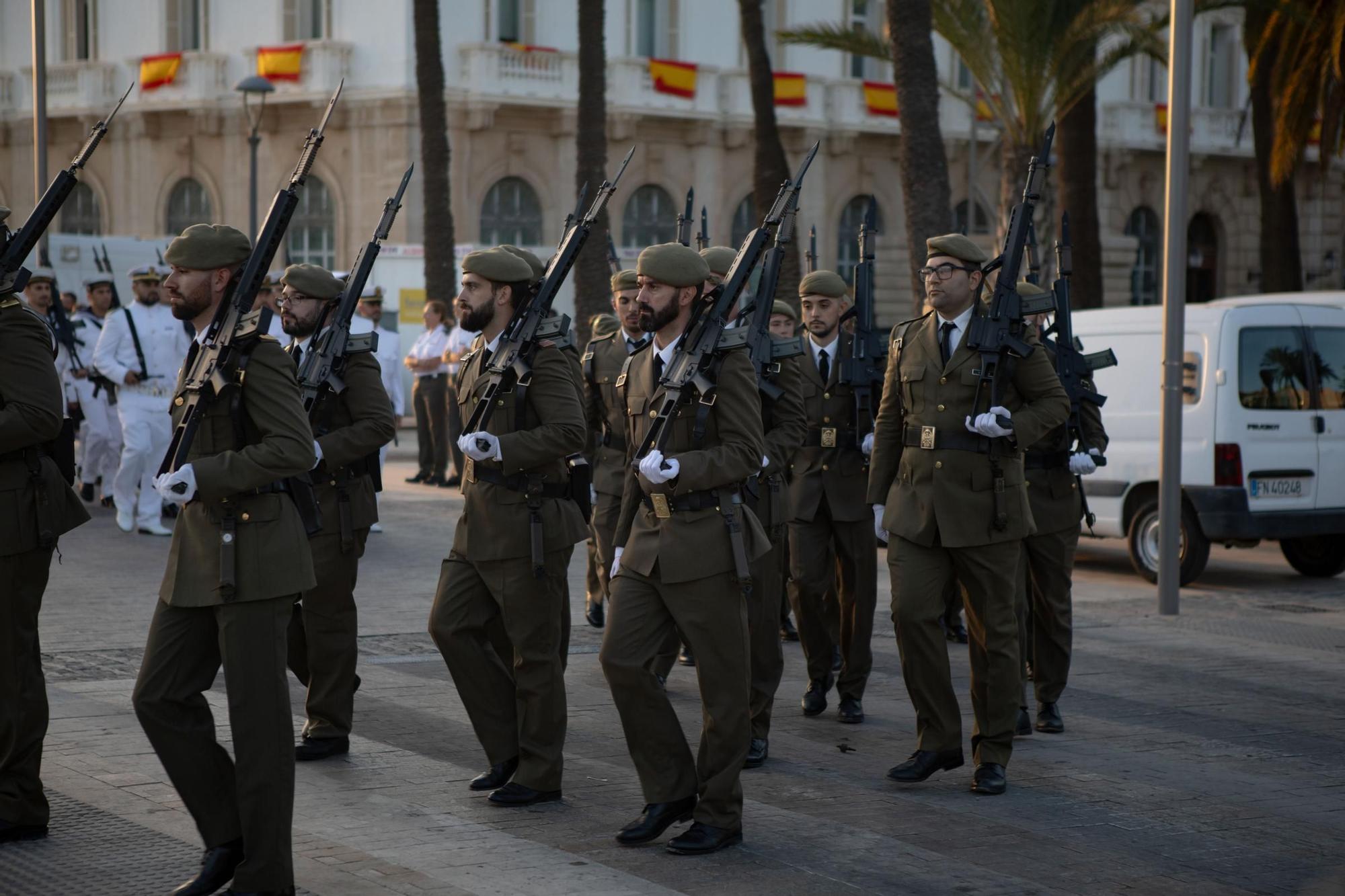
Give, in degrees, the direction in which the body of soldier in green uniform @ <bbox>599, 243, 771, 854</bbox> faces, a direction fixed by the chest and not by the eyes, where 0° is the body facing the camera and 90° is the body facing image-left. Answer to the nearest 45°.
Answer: approximately 45°

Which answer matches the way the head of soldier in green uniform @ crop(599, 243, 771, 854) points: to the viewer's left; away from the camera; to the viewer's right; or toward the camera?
to the viewer's left

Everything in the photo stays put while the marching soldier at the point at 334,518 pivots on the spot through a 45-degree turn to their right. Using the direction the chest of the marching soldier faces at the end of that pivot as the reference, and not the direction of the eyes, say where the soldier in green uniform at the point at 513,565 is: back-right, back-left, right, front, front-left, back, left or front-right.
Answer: back-left

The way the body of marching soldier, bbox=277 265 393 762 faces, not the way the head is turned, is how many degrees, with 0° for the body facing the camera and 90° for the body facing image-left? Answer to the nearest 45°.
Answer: approximately 45°

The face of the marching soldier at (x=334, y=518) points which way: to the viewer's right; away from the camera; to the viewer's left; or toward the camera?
to the viewer's left

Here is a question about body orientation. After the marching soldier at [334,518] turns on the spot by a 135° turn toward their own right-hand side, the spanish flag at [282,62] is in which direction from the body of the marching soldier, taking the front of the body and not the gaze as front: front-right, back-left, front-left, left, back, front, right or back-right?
front

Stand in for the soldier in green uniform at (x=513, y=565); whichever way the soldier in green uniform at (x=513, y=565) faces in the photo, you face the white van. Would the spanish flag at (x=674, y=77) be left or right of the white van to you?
left

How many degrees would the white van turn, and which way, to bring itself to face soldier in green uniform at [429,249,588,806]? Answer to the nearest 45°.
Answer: approximately 135° to its left

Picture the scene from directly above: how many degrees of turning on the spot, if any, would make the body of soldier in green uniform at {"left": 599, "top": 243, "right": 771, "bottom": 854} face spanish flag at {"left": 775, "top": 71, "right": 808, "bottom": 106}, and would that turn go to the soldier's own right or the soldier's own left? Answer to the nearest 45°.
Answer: approximately 135° to the soldier's own right

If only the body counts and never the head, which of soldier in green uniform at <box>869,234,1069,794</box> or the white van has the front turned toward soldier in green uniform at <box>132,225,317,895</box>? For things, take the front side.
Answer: soldier in green uniform at <box>869,234,1069,794</box>

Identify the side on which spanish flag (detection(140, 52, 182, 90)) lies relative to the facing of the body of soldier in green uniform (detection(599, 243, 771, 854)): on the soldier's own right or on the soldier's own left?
on the soldier's own right
